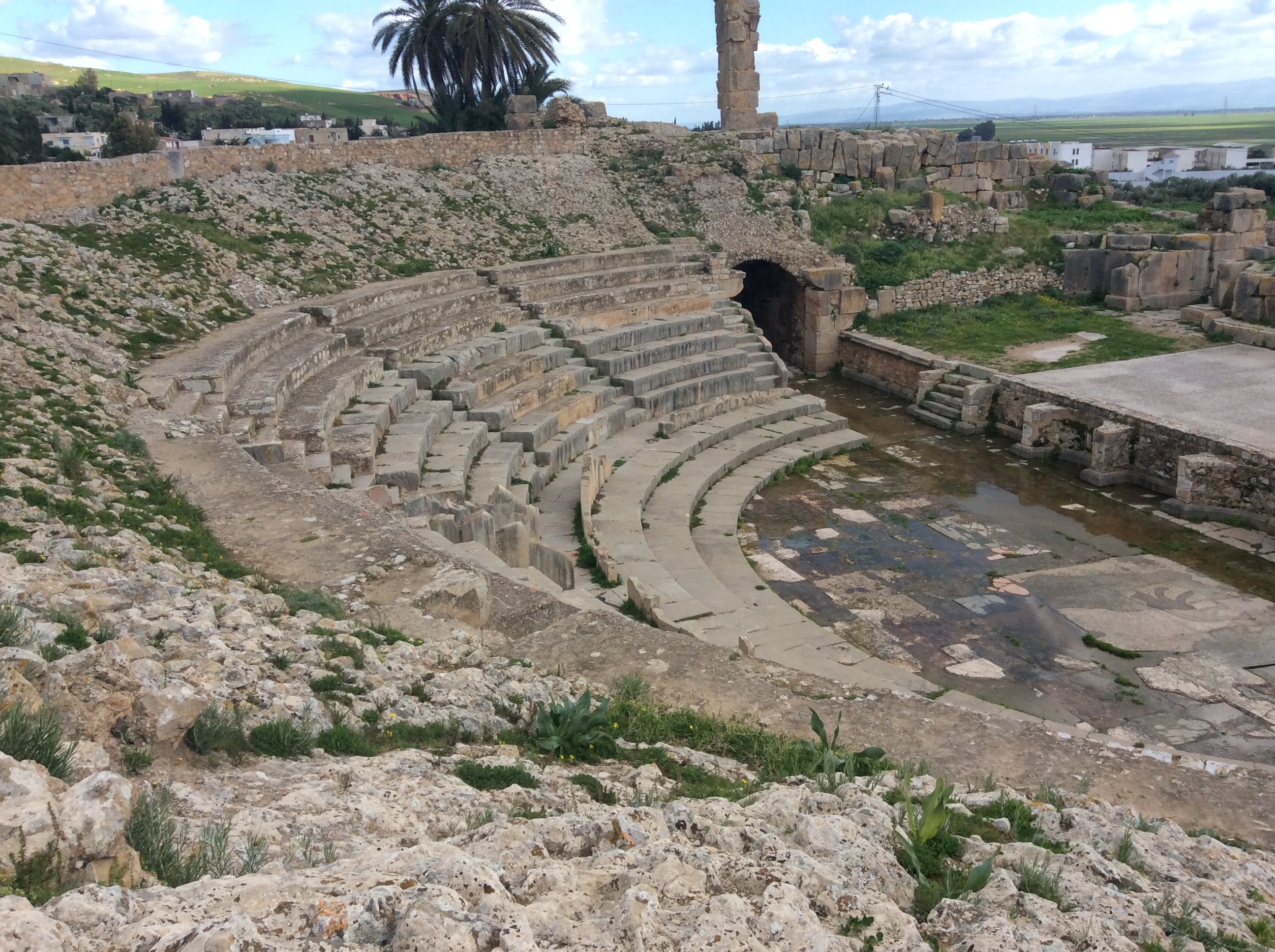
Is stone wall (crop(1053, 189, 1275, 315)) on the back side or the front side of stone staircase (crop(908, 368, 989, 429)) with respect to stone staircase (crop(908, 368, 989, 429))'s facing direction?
on the back side

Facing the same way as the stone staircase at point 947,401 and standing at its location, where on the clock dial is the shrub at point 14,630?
The shrub is roughly at 11 o'clock from the stone staircase.

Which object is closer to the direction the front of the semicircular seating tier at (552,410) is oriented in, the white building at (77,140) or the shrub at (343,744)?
the shrub

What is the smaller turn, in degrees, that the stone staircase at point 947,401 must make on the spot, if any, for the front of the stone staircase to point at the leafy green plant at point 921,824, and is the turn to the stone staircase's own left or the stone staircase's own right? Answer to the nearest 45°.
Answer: approximately 45° to the stone staircase's own left
